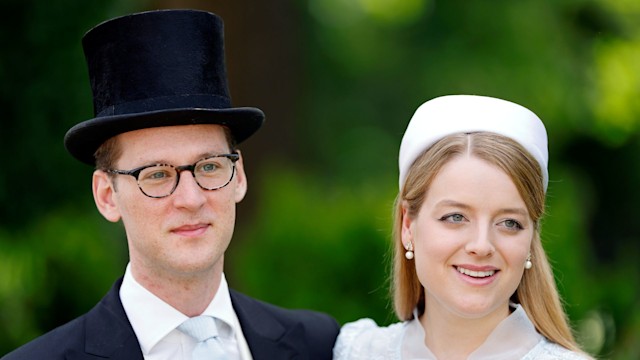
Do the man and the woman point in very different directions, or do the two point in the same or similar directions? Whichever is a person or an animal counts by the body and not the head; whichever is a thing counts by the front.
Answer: same or similar directions

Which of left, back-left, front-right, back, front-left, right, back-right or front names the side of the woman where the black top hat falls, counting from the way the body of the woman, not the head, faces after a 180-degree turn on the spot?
front-left

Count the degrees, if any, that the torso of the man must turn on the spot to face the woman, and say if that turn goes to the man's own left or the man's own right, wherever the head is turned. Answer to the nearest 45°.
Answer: approximately 45° to the man's own left

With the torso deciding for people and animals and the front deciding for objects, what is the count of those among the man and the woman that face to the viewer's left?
0

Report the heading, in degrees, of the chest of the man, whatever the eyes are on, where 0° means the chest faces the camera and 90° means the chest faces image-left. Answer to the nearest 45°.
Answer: approximately 315°

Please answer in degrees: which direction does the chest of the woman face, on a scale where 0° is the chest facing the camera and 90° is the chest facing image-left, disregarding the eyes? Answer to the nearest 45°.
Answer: approximately 315°
